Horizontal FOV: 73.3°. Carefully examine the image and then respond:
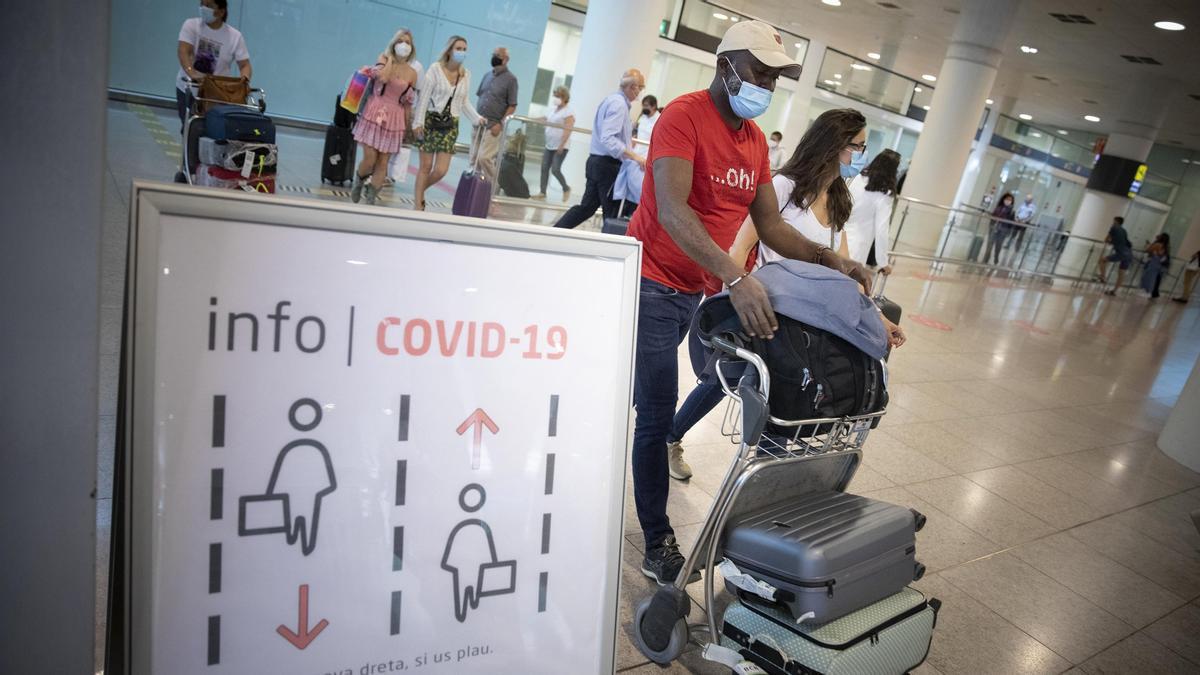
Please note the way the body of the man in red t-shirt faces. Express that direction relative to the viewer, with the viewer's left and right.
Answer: facing the viewer and to the right of the viewer

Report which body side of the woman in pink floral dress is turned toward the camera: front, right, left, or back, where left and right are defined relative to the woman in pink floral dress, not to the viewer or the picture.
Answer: front

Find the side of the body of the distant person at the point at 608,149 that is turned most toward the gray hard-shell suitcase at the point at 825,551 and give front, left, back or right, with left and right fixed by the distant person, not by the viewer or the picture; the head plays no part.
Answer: right

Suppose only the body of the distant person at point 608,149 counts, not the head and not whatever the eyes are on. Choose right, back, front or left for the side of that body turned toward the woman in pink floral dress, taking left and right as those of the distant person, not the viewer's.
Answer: back

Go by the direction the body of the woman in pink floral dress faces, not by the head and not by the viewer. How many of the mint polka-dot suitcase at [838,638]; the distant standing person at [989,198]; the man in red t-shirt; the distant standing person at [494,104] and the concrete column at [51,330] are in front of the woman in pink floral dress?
3

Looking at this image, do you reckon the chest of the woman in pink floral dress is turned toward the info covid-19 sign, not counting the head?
yes

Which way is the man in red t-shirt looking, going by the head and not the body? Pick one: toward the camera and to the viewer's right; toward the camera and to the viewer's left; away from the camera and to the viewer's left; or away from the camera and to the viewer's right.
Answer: toward the camera and to the viewer's right
